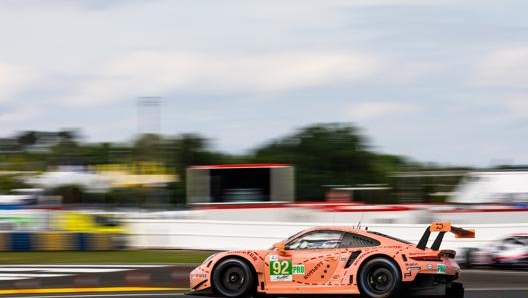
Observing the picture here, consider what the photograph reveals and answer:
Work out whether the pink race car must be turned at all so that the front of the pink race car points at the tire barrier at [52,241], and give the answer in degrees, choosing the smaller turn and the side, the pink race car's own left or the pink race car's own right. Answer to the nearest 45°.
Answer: approximately 45° to the pink race car's own right

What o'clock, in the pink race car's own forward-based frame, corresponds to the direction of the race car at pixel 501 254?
The race car is roughly at 4 o'clock from the pink race car.

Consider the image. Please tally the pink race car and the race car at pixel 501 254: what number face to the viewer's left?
2

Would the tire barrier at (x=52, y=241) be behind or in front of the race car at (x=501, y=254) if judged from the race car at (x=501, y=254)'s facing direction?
in front

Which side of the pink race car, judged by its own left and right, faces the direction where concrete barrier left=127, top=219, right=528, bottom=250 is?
right

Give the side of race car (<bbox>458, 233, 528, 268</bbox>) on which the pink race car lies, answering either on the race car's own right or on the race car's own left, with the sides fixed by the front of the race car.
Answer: on the race car's own left

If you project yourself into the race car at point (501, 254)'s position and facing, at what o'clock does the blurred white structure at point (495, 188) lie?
The blurred white structure is roughly at 3 o'clock from the race car.

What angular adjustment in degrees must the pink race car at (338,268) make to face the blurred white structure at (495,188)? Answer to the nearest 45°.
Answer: approximately 90° to its right

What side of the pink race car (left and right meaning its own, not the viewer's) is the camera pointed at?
left

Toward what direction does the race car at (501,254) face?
to the viewer's left
